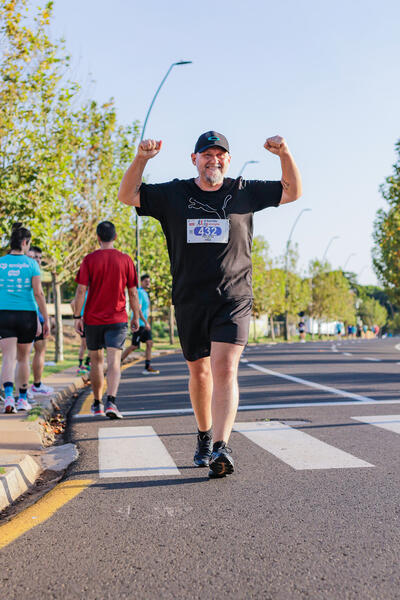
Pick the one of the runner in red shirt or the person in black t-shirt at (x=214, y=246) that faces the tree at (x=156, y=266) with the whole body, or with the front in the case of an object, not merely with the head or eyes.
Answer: the runner in red shirt

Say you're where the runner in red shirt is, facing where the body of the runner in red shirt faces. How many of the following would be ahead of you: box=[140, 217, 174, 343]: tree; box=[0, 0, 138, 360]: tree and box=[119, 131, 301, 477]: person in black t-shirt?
2

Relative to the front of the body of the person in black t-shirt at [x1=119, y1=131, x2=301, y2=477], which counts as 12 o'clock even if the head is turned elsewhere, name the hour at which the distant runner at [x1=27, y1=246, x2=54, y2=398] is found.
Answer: The distant runner is roughly at 5 o'clock from the person in black t-shirt.

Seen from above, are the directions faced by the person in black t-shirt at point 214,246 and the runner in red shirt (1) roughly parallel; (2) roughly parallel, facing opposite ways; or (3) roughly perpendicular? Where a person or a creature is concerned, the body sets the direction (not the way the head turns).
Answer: roughly parallel, facing opposite ways

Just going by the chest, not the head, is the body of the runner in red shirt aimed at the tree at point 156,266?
yes

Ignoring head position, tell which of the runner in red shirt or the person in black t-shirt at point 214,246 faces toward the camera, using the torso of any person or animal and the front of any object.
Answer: the person in black t-shirt

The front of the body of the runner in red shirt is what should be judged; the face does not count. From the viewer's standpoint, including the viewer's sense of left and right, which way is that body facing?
facing away from the viewer

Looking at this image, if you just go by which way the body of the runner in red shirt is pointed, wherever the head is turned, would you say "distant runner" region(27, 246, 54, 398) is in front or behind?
in front

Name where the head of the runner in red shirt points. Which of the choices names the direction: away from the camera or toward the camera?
away from the camera

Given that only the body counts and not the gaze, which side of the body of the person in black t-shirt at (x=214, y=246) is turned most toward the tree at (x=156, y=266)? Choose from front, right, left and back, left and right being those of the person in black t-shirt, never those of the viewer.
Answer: back

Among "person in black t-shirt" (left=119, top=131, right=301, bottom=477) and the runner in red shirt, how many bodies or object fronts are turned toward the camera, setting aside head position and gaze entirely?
1

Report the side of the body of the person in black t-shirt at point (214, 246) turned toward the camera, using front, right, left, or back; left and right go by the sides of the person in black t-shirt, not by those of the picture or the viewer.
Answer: front
